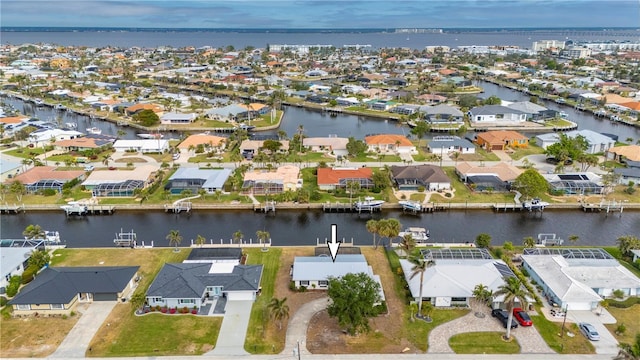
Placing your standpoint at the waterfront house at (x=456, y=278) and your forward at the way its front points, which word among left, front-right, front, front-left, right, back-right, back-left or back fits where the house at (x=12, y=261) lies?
right

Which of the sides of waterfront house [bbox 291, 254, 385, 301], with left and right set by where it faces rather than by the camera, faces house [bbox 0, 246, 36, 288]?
right

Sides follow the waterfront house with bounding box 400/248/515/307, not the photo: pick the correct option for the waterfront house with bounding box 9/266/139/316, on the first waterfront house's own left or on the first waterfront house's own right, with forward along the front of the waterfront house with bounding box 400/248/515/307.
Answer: on the first waterfront house's own right

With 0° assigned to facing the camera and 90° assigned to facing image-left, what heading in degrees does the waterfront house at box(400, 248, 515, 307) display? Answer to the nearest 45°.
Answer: approximately 0°

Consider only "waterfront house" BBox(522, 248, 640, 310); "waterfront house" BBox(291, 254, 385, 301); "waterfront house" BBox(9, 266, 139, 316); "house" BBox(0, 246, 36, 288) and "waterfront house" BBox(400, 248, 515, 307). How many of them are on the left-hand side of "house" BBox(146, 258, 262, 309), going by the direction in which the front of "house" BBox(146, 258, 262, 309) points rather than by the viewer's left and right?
3

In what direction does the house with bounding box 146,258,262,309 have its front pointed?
toward the camera

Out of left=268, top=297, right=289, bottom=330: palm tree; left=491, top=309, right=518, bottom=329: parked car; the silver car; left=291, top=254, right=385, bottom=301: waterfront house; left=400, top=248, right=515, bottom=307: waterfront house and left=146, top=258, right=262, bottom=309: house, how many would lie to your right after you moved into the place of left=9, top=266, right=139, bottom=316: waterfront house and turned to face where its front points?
0

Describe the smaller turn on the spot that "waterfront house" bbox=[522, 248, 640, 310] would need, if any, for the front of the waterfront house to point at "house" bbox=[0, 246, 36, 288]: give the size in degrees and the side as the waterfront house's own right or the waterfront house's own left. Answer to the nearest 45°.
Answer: approximately 45° to the waterfront house's own right

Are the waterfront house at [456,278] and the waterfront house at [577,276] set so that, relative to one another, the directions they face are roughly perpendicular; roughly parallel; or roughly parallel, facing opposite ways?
roughly parallel

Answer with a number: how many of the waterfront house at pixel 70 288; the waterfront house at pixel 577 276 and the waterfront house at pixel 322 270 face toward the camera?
3

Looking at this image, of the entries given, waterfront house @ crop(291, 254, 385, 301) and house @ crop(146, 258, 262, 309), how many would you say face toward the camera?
2

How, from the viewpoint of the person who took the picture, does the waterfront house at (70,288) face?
facing the viewer

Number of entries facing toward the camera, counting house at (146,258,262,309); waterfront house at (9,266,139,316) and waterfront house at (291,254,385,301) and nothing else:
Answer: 3

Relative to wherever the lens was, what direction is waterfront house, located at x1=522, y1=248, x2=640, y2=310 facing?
facing the viewer

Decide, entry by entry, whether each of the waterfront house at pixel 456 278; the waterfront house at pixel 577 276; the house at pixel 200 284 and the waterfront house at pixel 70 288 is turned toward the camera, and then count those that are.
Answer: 4

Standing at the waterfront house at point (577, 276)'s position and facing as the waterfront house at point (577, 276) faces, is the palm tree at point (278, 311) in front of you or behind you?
in front

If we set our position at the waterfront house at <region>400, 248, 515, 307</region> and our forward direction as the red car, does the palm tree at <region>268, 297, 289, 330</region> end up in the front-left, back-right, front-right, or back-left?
back-right
